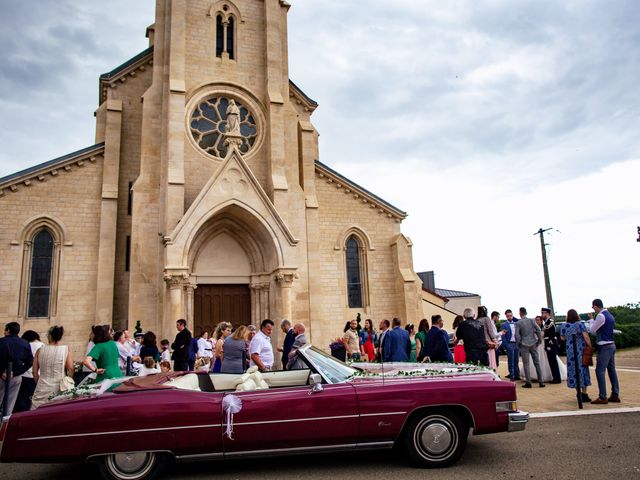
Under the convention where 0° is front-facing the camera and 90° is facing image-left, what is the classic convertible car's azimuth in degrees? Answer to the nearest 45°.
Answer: approximately 270°

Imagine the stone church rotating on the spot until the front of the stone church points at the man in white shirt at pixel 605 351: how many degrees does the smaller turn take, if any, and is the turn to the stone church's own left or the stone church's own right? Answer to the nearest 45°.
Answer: approximately 45° to the stone church's own left

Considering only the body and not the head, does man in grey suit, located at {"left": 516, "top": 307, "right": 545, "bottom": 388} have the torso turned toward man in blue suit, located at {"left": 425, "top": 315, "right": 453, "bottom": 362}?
no

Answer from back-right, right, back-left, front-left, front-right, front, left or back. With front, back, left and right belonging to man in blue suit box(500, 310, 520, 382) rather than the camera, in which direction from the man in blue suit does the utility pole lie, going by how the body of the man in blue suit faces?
back-left

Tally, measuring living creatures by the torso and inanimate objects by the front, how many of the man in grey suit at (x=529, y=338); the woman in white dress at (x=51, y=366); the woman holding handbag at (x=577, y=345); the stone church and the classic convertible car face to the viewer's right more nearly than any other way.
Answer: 1

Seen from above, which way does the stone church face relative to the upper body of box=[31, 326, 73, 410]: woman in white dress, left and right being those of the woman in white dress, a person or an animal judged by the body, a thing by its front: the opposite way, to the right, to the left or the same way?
the opposite way

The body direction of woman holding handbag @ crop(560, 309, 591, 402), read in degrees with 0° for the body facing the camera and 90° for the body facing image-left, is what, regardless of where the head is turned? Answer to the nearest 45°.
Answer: approximately 180°

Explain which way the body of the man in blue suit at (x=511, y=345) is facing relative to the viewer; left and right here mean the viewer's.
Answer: facing the viewer and to the right of the viewer

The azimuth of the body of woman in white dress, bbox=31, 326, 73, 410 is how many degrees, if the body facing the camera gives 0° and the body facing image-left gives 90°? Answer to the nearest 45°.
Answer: approximately 180°

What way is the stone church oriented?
toward the camera

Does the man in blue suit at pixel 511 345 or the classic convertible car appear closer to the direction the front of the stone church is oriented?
the classic convertible car

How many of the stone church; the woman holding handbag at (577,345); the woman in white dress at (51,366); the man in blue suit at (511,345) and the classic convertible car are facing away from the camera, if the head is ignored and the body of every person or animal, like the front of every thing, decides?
2

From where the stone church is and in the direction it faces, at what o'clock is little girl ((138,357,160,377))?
The little girl is roughly at 12 o'clock from the stone church.

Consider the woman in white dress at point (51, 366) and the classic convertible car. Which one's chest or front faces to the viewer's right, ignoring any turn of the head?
the classic convertible car

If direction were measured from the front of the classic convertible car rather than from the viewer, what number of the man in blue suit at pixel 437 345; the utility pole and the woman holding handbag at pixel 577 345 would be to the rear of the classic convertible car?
0

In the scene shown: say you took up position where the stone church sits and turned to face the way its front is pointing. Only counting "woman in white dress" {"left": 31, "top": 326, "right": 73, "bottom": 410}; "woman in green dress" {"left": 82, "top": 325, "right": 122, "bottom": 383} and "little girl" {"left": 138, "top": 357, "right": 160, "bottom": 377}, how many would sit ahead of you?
3
